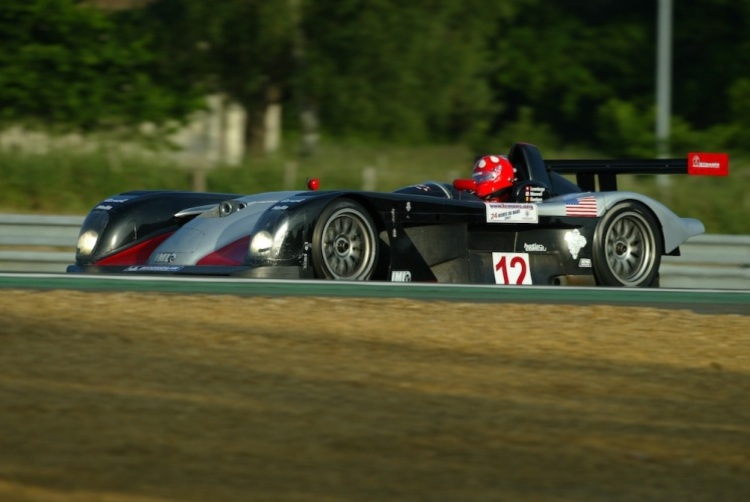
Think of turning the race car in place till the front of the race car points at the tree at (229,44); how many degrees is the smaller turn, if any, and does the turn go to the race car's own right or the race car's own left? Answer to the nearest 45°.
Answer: approximately 135° to the race car's own right

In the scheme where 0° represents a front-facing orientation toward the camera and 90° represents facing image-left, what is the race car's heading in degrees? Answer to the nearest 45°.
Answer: approximately 45°

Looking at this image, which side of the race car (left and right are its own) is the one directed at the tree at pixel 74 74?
right

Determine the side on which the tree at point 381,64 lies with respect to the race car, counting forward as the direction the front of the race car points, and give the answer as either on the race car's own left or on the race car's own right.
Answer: on the race car's own right
